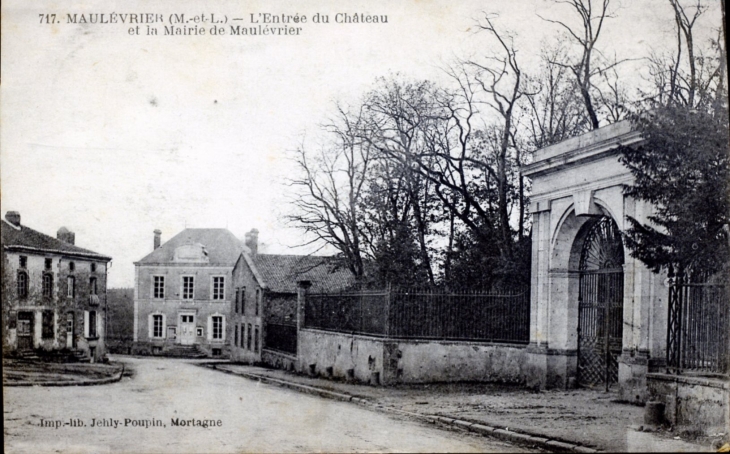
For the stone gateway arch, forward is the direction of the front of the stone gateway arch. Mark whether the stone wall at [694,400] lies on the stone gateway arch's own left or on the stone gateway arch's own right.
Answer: on the stone gateway arch's own left

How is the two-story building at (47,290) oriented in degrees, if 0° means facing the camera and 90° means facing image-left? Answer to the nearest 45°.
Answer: approximately 315°

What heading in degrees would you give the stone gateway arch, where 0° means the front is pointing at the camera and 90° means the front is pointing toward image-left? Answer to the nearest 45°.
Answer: approximately 45°

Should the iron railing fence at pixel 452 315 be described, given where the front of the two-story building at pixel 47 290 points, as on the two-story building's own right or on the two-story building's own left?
on the two-story building's own left

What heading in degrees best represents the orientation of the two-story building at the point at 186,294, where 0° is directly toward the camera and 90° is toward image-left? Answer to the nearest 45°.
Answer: approximately 0°
